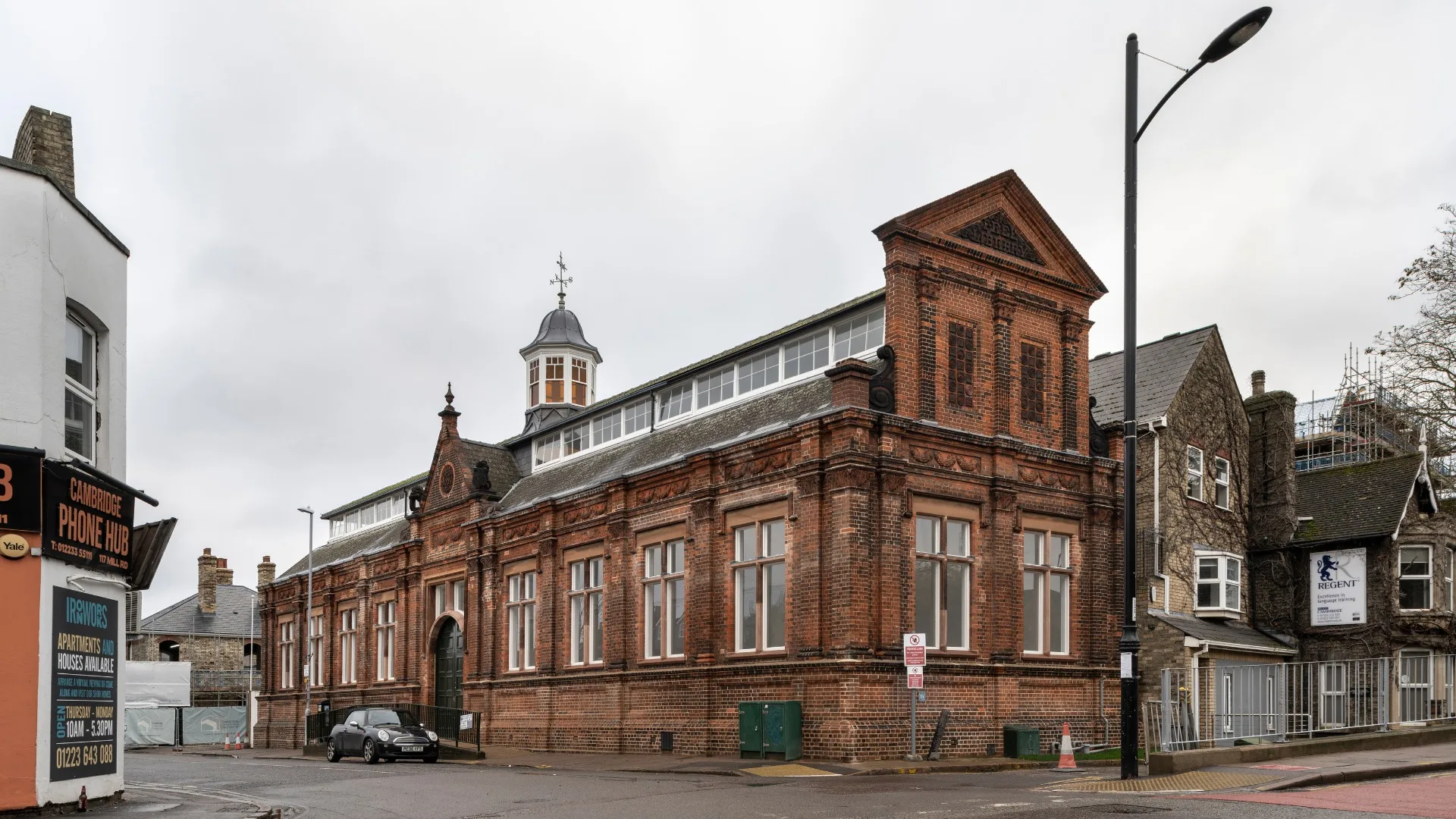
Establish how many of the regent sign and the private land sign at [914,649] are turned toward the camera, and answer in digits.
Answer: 2

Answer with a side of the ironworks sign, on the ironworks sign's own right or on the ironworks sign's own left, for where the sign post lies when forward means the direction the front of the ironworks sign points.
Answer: on the ironworks sign's own left

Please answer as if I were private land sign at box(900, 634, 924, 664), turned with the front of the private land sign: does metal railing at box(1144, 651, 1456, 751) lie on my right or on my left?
on my left

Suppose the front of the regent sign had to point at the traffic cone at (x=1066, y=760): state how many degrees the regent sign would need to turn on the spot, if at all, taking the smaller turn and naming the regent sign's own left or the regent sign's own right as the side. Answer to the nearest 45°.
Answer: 0° — it already faces it

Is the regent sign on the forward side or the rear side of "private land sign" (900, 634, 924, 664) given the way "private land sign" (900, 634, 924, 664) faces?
on the rear side

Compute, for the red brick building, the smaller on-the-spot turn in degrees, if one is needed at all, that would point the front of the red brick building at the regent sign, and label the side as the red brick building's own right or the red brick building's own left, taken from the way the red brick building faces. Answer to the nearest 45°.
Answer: approximately 180°

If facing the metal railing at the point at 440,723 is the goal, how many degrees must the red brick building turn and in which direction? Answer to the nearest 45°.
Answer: approximately 90° to its right

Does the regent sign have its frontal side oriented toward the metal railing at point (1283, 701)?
yes
